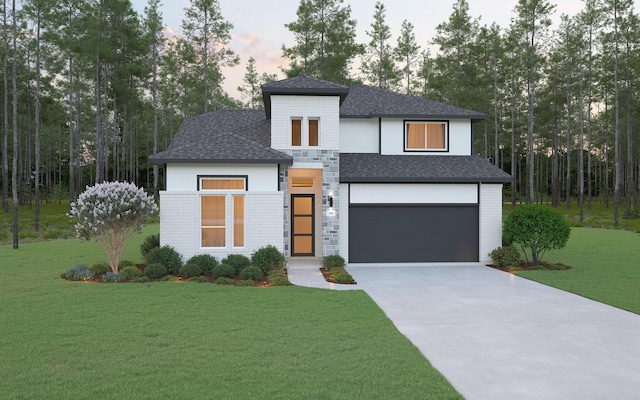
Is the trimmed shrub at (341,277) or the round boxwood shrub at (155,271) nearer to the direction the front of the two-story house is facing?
the trimmed shrub

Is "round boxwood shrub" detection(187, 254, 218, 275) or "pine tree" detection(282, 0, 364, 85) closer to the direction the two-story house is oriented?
the round boxwood shrub

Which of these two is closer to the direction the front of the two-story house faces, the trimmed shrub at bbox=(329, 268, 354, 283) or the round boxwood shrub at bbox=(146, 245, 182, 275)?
the trimmed shrub

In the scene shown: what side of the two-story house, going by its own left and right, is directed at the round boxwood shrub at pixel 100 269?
right

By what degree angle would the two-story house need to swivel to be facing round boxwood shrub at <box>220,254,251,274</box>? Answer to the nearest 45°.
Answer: approximately 45° to its right

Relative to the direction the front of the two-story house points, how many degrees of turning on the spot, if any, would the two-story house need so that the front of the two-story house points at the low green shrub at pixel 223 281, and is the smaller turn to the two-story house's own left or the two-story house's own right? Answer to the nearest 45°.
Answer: approximately 45° to the two-story house's own right

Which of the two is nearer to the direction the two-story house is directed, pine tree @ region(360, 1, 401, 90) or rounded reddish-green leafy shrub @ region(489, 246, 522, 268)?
the rounded reddish-green leafy shrub

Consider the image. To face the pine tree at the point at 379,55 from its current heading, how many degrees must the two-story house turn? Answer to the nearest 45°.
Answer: approximately 180°

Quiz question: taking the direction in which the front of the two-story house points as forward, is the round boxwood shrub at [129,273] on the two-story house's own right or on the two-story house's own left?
on the two-story house's own right

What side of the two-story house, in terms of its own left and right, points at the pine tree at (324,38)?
back

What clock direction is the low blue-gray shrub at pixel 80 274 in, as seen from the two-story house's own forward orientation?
The low blue-gray shrub is roughly at 2 o'clock from the two-story house.

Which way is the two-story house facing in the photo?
toward the camera

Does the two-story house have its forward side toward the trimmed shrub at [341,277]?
yes

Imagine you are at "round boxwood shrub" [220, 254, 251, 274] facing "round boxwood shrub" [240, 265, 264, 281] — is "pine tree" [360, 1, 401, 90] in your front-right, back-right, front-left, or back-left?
back-left

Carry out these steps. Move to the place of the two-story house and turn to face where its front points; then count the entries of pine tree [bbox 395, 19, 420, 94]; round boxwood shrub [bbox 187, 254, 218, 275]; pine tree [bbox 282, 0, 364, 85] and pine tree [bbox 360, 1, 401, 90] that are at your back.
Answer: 3

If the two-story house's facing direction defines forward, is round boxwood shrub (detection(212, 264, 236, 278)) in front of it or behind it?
in front

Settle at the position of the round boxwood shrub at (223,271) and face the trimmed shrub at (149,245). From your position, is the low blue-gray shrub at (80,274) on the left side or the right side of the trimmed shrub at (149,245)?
left
